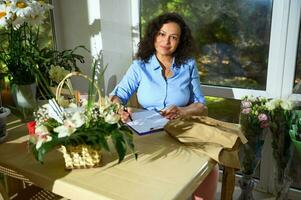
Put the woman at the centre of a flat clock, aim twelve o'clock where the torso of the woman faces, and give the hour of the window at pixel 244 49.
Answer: The window is roughly at 8 o'clock from the woman.

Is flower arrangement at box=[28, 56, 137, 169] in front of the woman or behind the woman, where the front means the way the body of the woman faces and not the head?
in front

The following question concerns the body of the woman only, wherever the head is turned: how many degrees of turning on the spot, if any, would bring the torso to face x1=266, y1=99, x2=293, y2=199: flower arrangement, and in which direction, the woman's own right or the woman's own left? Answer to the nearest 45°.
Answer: approximately 90° to the woman's own left

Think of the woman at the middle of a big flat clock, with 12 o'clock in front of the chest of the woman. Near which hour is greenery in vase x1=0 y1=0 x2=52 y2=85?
The greenery in vase is roughly at 2 o'clock from the woman.

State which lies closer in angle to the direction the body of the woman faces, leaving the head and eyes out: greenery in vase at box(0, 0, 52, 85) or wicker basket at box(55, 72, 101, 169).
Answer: the wicker basket

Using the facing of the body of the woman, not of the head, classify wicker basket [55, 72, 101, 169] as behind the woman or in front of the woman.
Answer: in front

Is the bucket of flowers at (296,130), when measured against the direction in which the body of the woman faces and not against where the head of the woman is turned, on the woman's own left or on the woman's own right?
on the woman's own left

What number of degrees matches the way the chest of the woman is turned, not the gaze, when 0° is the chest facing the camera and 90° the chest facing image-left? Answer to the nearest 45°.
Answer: approximately 0°
